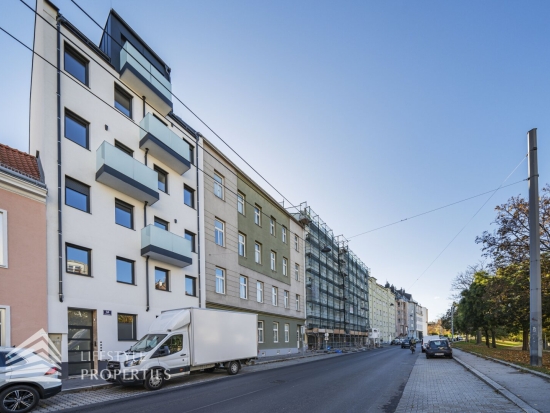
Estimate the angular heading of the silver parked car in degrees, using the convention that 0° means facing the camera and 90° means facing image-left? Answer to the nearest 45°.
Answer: approximately 90°

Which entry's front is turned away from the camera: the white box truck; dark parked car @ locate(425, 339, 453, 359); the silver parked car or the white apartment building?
the dark parked car

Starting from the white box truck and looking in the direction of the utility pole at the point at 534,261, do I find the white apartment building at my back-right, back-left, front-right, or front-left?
back-left

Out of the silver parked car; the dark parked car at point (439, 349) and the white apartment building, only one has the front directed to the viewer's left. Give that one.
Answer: the silver parked car

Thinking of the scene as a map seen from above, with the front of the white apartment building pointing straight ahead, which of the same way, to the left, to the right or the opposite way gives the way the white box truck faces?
to the right

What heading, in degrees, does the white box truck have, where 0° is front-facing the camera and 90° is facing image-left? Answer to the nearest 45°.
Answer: approximately 45°

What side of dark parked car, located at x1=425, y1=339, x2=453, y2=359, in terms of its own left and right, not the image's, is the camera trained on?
back
